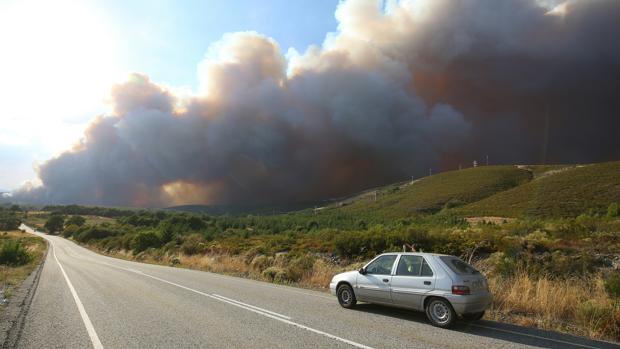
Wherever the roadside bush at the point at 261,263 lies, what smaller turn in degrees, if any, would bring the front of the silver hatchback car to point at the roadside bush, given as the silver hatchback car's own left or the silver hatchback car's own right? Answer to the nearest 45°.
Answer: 0° — it already faces it

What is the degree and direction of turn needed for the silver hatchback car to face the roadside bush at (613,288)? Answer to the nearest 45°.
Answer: approximately 90° to its right

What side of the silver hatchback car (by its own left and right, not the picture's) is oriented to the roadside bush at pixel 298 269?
front

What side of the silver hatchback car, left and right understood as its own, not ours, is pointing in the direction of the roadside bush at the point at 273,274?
front

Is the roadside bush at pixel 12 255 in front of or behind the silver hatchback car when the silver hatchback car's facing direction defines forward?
in front

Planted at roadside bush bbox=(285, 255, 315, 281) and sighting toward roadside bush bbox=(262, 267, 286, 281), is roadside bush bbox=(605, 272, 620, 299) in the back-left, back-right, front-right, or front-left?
back-left

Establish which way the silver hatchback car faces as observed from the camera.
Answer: facing away from the viewer and to the left of the viewer
